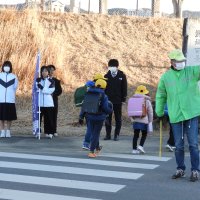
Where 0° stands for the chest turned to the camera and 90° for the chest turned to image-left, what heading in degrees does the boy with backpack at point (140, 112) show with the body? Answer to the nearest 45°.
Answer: approximately 225°

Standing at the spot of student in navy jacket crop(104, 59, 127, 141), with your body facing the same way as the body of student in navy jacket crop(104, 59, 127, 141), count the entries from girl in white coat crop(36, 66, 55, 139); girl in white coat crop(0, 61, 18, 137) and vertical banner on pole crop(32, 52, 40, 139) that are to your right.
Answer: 3

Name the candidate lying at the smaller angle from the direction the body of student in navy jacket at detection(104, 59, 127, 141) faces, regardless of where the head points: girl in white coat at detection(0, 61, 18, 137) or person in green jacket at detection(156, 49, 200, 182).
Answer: the person in green jacket

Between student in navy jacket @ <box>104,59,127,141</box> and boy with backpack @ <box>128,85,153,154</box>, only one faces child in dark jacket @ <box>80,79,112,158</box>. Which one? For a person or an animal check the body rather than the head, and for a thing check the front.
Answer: the student in navy jacket

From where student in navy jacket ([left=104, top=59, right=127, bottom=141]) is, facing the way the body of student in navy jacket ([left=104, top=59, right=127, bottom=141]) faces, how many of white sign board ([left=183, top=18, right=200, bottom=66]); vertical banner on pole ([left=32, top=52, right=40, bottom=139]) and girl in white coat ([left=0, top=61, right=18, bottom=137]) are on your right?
2

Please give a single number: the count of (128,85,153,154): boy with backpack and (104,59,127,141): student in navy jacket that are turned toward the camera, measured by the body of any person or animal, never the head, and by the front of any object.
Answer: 1

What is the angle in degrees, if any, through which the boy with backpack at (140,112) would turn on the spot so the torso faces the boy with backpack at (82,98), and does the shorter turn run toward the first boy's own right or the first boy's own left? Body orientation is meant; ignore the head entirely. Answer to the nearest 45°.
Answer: approximately 135° to the first boy's own left

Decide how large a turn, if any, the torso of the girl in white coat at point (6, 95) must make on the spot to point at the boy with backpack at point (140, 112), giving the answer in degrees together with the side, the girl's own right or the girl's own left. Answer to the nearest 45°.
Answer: approximately 45° to the girl's own left
